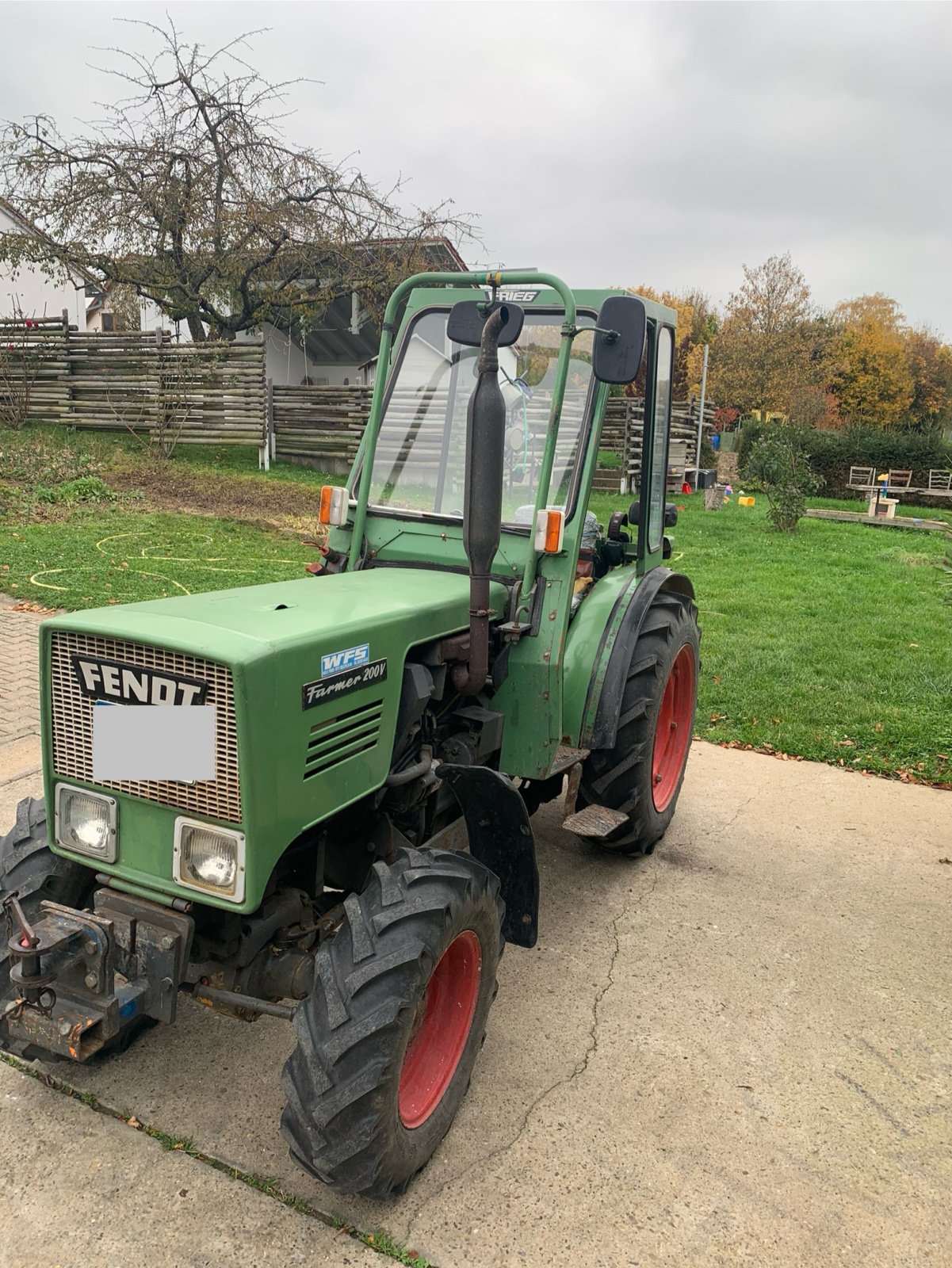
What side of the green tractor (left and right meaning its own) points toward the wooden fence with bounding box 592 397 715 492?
back

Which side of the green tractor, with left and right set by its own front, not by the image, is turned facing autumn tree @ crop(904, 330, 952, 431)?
back

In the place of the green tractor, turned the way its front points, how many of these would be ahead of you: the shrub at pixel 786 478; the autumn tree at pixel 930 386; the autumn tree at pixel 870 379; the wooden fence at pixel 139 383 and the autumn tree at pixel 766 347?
0

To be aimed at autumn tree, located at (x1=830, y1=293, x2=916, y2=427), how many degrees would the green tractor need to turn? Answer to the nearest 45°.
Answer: approximately 180°

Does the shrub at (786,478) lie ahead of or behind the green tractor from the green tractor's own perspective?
behind

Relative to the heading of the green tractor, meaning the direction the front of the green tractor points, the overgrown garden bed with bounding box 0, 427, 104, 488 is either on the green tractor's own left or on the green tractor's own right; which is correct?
on the green tractor's own right

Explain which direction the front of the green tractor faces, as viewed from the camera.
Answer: facing the viewer and to the left of the viewer

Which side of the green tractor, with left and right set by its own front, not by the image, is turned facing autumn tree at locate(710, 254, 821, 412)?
back

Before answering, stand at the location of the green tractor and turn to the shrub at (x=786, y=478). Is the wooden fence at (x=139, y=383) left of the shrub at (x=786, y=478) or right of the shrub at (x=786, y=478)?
left

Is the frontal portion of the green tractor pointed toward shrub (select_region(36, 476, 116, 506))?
no

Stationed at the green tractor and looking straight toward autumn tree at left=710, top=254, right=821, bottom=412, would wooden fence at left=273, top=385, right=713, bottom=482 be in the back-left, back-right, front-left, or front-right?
front-left

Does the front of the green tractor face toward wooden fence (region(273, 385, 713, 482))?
no

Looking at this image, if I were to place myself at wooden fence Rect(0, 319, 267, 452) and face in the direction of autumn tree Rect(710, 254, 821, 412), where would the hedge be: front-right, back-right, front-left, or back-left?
front-right

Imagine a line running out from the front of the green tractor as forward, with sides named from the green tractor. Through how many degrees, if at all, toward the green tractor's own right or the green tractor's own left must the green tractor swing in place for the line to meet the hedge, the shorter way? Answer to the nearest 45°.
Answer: approximately 180°

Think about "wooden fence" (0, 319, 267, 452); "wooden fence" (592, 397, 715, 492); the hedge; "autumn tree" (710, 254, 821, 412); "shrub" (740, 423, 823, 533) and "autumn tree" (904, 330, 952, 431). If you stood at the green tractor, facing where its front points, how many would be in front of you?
0
